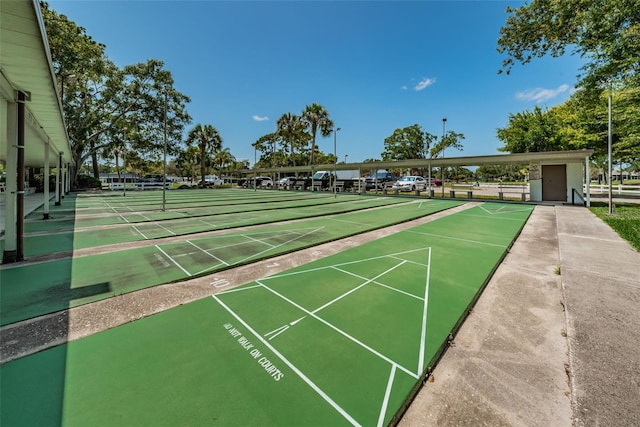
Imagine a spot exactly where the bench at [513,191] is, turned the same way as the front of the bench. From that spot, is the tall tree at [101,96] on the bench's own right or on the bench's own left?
on the bench's own right

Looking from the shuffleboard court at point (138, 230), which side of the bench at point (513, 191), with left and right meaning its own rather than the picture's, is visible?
front

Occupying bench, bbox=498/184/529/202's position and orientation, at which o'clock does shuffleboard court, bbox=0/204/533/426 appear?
The shuffleboard court is roughly at 12 o'clock from the bench.

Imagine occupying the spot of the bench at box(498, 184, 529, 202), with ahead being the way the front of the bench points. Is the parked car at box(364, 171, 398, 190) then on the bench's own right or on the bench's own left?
on the bench's own right

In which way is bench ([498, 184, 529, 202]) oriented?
toward the camera

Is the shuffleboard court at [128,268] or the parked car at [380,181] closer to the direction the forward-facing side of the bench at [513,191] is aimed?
the shuffleboard court
